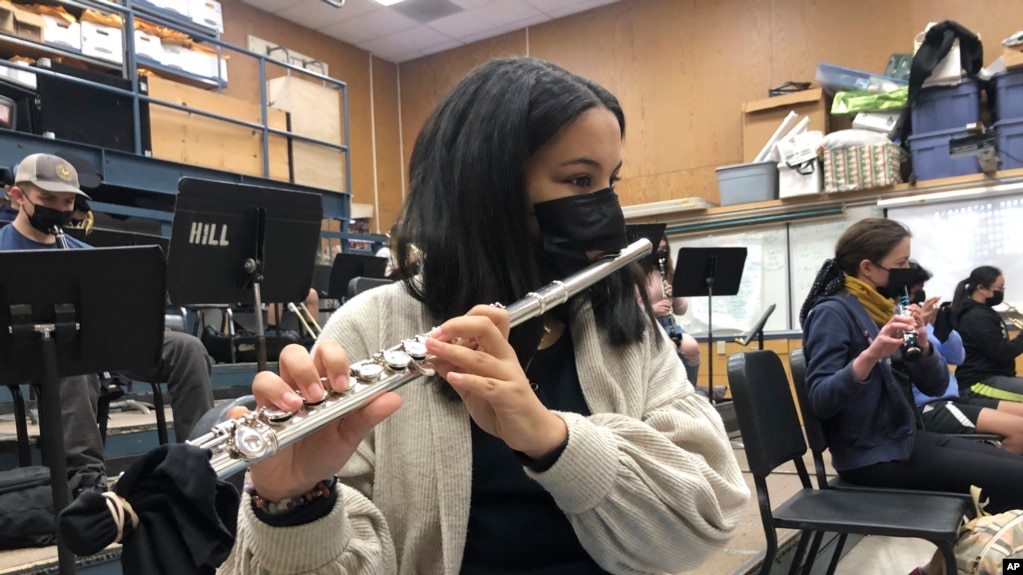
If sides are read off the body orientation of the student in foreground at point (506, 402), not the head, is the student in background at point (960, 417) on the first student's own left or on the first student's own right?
on the first student's own left

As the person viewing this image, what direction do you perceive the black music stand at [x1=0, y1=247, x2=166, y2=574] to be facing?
facing away from the viewer

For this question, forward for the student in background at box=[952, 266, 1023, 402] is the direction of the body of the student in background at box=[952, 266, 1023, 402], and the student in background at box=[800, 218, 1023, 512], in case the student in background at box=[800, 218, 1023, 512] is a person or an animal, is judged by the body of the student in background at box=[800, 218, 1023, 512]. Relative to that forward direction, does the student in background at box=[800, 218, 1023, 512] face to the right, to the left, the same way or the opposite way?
the same way

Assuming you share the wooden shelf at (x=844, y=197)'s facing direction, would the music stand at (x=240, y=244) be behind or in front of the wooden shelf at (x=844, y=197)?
in front

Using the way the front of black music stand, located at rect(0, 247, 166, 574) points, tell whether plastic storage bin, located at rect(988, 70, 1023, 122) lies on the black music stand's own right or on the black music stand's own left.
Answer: on the black music stand's own right

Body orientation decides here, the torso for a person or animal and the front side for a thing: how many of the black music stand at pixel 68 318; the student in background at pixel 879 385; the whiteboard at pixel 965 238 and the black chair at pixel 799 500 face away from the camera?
1

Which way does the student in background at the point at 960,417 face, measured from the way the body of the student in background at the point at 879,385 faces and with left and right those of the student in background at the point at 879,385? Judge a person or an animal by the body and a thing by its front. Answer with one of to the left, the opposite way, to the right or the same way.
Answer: the same way
